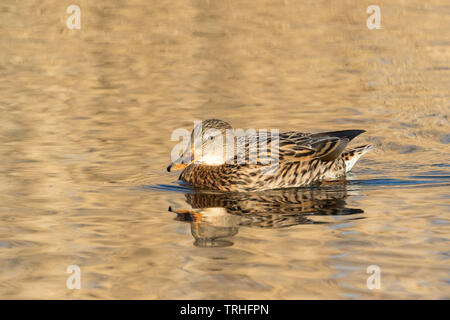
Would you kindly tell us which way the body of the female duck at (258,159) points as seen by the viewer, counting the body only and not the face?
to the viewer's left
